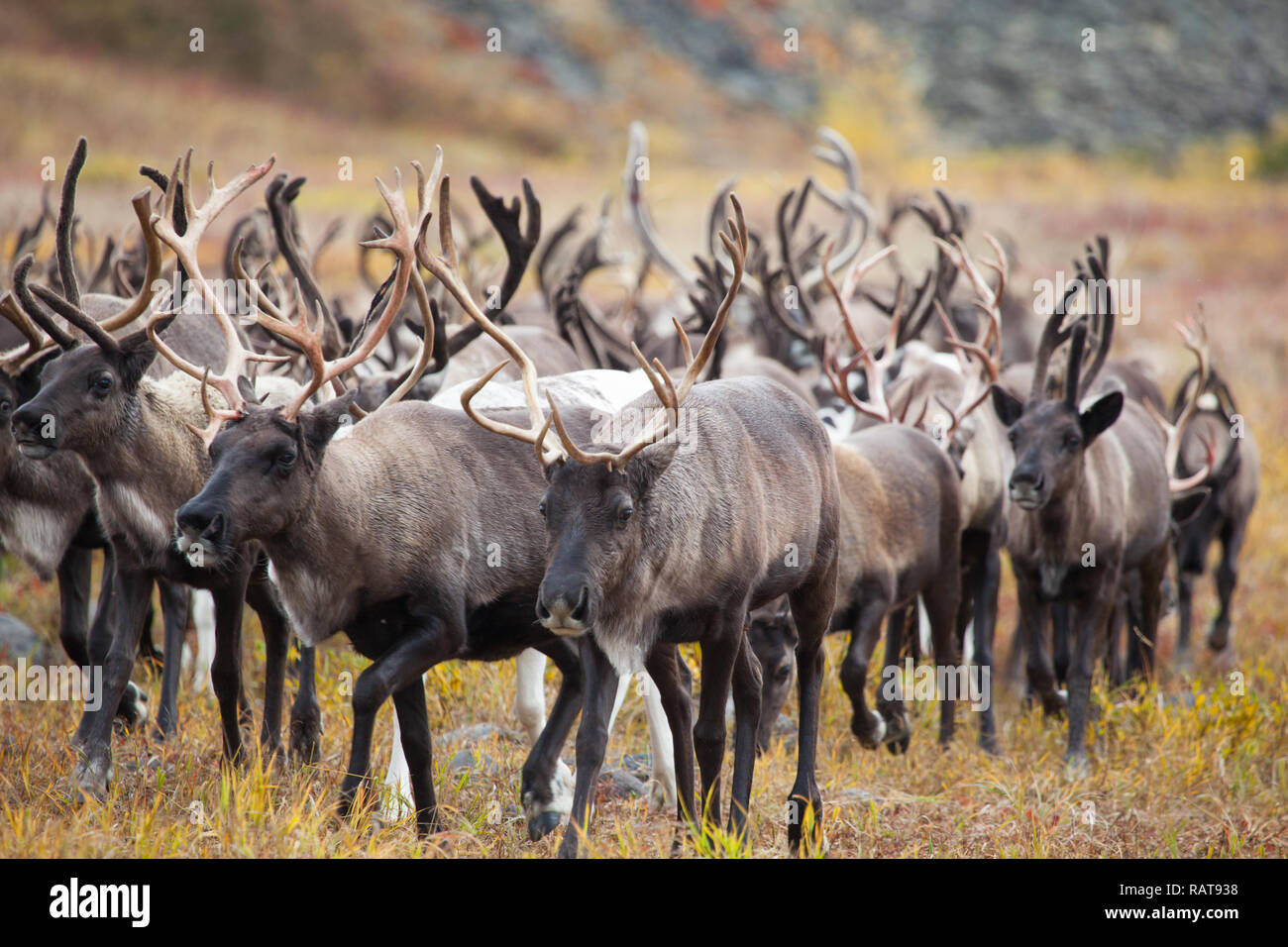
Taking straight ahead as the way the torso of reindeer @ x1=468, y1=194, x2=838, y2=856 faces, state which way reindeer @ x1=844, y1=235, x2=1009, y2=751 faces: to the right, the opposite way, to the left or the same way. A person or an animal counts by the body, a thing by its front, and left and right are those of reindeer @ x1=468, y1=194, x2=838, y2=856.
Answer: the same way

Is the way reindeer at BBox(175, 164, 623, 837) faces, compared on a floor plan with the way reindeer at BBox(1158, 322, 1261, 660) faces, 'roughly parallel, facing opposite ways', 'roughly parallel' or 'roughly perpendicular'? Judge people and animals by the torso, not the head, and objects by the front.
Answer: roughly parallel

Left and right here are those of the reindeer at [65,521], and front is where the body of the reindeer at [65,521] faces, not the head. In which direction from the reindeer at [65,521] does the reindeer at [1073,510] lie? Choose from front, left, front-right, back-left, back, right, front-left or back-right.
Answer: back-left

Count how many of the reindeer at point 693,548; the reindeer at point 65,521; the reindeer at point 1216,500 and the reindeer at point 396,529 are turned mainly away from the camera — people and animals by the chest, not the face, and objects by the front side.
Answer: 0

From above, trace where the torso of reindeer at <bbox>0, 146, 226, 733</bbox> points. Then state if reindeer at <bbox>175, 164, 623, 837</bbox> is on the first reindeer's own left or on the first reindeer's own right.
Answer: on the first reindeer's own left

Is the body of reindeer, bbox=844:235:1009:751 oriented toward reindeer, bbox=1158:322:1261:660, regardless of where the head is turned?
no

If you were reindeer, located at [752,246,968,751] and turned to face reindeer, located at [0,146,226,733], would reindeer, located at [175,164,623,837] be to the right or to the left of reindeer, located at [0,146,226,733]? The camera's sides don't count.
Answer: left

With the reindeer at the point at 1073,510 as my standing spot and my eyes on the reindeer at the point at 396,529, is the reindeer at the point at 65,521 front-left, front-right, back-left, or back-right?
front-right

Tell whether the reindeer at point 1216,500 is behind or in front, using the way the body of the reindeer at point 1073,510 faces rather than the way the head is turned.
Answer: behind

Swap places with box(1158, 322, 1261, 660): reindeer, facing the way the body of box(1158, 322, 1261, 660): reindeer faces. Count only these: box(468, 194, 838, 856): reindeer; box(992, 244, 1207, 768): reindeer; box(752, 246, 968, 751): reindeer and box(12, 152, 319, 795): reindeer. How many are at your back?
0

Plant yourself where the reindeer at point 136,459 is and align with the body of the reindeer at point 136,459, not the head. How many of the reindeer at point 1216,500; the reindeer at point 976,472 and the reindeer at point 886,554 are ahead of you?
0

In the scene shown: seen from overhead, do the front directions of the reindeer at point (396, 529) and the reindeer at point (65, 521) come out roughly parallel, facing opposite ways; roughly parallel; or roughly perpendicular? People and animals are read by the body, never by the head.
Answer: roughly parallel

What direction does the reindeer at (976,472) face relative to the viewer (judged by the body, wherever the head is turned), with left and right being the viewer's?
facing the viewer and to the left of the viewer

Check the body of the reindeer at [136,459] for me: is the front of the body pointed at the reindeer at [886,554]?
no

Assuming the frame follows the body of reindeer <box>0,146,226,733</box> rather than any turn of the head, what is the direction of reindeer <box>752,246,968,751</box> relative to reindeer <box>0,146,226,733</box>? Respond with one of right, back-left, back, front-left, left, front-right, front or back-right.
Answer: back-left

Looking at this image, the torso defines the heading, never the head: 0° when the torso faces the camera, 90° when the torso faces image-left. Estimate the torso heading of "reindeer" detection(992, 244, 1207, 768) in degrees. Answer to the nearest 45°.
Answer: approximately 45°

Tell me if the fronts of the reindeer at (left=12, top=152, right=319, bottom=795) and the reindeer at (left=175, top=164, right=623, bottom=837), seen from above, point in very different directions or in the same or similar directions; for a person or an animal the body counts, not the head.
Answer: same or similar directions

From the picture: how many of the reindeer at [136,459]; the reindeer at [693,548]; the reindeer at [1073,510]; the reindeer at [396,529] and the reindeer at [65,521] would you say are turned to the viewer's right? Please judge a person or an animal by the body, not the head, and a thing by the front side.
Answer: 0
